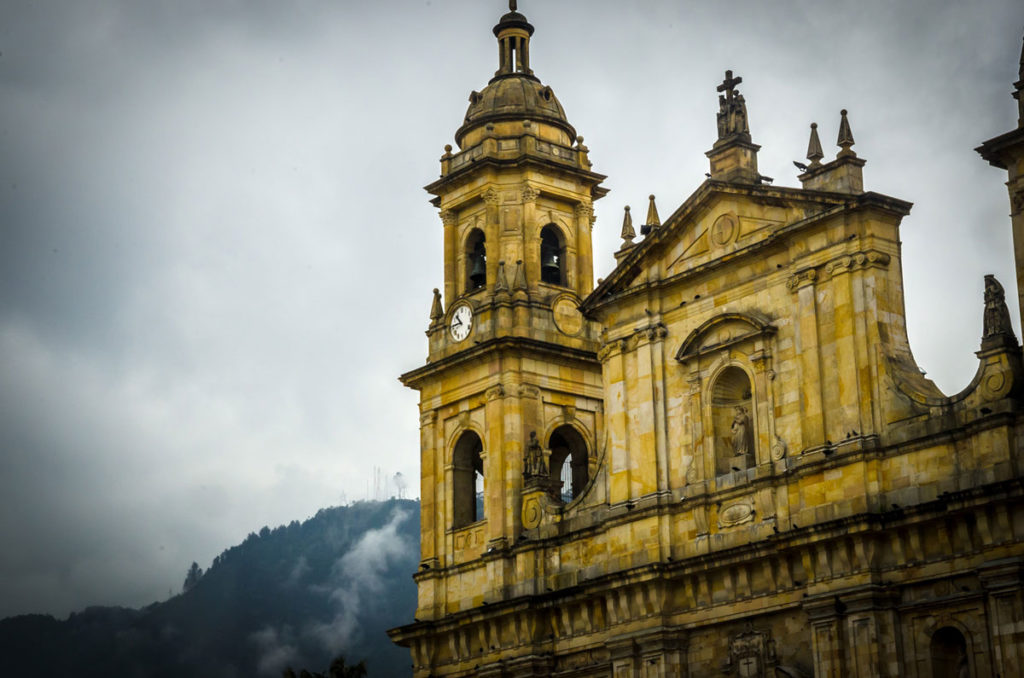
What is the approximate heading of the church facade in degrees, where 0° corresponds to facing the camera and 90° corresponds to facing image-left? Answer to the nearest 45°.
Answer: approximately 45°

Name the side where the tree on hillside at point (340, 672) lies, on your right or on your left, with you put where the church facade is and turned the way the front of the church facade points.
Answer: on your right
